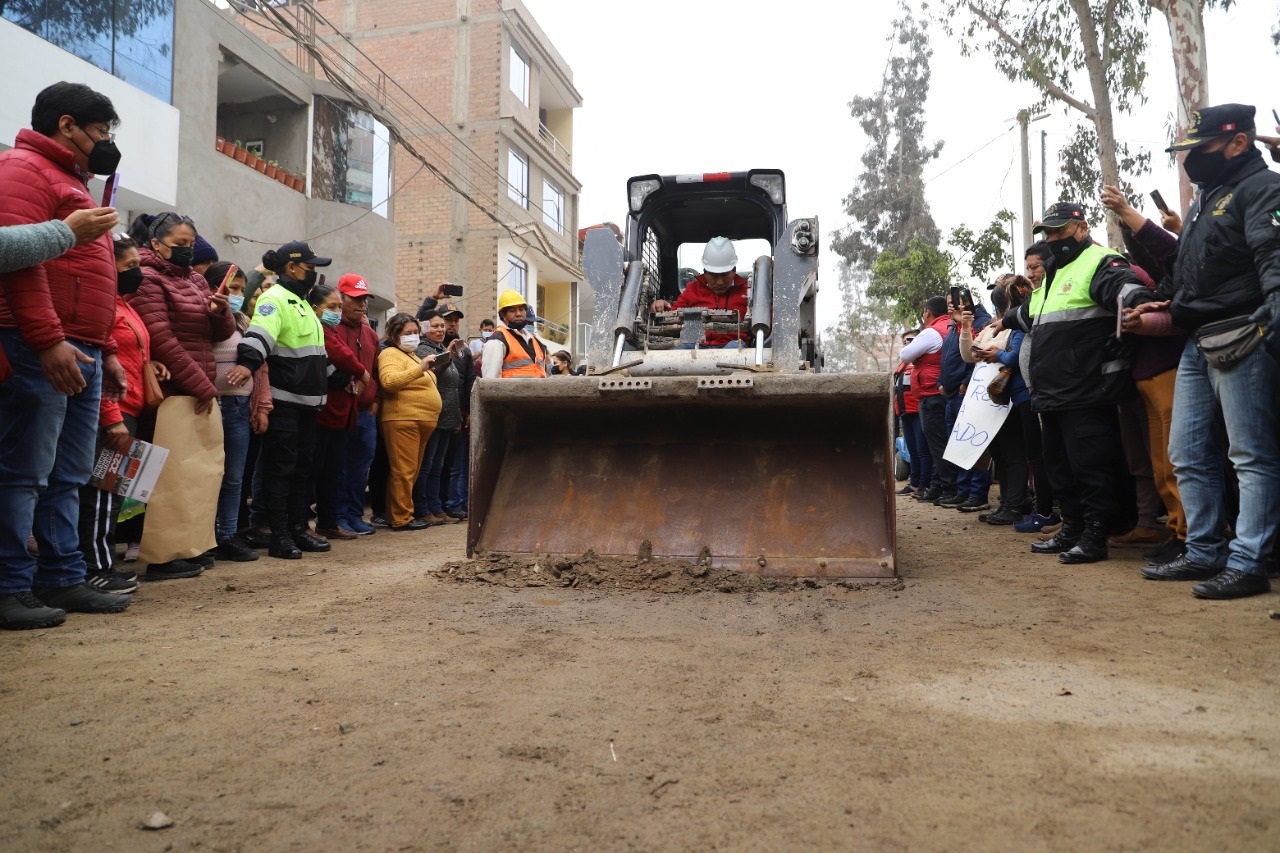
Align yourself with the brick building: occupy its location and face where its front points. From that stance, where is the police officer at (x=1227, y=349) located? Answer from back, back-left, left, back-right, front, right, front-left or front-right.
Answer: right

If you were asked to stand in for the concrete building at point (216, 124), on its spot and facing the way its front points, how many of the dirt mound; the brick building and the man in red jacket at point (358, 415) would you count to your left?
1

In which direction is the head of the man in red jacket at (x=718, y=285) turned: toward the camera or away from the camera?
toward the camera

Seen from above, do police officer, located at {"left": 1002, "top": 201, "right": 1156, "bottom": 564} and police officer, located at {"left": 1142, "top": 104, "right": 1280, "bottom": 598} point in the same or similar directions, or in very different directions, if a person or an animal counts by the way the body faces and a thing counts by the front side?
same or similar directions

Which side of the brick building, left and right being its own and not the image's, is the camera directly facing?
right

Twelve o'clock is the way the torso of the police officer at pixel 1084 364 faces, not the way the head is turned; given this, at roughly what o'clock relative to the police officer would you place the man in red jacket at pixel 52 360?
The man in red jacket is roughly at 12 o'clock from the police officer.

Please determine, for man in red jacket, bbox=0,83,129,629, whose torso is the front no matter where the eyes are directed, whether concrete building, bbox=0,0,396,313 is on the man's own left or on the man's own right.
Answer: on the man's own left

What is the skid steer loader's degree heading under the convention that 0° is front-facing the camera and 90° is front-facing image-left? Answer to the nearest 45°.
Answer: approximately 0°

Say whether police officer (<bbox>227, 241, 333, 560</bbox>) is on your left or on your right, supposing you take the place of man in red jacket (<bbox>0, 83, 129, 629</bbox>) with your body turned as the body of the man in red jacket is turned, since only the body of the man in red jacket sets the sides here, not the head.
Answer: on your left

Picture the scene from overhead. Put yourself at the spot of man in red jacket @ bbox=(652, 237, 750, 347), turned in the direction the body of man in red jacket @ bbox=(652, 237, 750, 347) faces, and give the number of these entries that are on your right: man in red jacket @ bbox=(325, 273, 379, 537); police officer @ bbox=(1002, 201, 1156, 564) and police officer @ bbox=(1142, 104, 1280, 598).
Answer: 1

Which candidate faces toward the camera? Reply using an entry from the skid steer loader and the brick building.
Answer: the skid steer loader

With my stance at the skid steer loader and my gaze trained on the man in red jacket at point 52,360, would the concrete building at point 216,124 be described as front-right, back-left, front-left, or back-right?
front-right

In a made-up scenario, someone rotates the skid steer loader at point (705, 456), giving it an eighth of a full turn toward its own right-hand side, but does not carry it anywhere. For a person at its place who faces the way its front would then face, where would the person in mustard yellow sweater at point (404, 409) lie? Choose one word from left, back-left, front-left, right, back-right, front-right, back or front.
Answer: right

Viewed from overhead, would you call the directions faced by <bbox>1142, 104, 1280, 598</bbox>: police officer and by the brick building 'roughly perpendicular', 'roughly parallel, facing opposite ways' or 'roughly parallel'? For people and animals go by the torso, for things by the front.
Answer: roughly parallel, facing opposite ways

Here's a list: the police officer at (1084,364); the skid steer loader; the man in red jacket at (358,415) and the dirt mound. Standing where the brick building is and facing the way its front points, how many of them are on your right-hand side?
4

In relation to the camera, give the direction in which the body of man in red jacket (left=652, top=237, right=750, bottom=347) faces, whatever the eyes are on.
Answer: toward the camera

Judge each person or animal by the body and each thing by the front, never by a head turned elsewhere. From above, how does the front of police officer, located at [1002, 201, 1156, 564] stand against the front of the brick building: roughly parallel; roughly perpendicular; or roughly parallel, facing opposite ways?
roughly parallel, facing opposite ways
